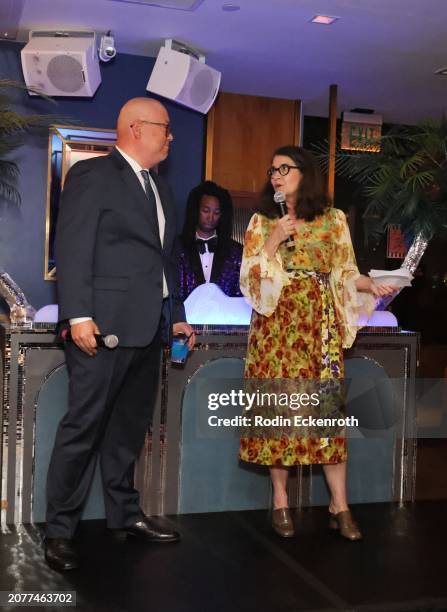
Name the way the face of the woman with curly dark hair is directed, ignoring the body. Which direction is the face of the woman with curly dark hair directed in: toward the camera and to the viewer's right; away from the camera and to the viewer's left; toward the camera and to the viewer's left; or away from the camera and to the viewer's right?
toward the camera and to the viewer's left

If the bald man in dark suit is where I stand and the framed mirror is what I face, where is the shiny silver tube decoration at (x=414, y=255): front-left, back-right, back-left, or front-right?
front-right

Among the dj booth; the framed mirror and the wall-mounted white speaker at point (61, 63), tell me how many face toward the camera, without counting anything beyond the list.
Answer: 3

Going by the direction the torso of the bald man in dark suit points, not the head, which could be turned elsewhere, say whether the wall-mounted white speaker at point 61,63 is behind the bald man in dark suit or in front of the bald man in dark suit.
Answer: behind

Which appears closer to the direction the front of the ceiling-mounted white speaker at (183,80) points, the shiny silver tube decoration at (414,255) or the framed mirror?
the shiny silver tube decoration

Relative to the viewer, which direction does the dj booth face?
toward the camera

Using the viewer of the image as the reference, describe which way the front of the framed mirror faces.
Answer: facing the viewer
